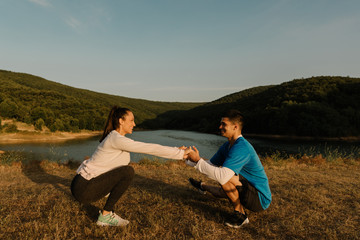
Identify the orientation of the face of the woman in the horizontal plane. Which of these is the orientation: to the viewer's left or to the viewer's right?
to the viewer's right

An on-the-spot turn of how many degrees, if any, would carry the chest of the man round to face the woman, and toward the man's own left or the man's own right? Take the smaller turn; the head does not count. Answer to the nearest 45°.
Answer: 0° — they already face them

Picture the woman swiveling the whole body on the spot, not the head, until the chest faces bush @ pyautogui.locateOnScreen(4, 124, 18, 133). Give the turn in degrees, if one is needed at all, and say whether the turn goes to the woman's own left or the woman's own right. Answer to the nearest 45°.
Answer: approximately 135° to the woman's own left

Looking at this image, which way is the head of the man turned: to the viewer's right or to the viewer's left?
to the viewer's left

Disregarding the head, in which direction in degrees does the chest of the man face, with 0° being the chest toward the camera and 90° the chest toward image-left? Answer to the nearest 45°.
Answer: approximately 90°

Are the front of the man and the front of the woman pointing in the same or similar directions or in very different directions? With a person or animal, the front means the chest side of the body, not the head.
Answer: very different directions

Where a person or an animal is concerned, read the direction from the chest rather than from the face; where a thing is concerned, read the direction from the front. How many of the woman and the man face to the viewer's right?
1

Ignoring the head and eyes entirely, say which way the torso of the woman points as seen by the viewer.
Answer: to the viewer's right

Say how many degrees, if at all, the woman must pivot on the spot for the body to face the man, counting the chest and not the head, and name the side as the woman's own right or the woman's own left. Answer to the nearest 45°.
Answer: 0° — they already face them
